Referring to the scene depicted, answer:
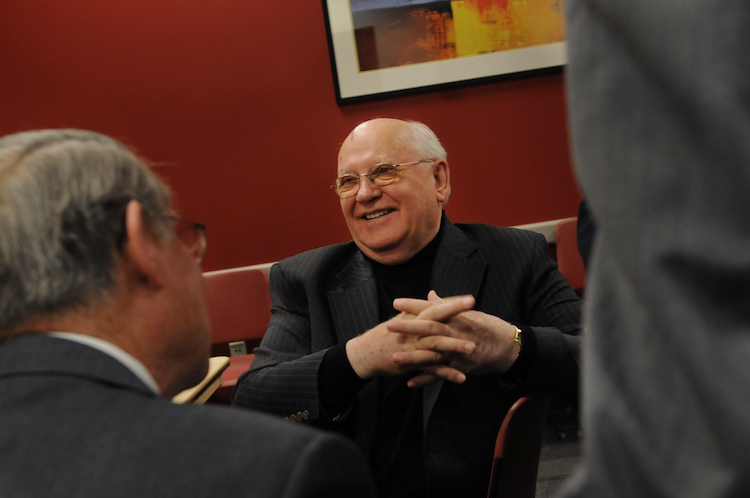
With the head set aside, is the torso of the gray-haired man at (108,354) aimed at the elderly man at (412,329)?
yes

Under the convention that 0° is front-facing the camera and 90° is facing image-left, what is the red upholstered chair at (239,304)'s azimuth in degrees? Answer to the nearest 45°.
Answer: approximately 0°

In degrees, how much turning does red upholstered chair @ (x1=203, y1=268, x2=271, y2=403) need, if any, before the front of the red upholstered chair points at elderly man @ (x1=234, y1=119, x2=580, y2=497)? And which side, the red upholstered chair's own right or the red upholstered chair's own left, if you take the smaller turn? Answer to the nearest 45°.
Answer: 0° — it already faces them

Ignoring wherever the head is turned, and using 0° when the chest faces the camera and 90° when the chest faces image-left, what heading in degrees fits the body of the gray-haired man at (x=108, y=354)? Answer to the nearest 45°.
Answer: approximately 225°

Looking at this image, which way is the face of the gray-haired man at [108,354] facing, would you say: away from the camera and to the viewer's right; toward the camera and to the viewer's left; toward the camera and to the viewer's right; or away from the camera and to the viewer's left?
away from the camera and to the viewer's right

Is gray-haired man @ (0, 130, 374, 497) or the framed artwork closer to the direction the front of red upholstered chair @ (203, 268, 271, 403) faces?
the gray-haired man

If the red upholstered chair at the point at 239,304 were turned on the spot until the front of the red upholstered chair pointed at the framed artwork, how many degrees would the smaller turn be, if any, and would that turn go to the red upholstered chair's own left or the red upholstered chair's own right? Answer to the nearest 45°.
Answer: approximately 90° to the red upholstered chair's own left

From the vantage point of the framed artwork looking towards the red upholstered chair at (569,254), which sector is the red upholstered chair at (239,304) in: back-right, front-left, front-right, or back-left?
back-right
